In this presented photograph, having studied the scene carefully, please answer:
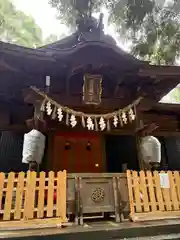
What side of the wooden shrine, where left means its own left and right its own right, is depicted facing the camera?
front
